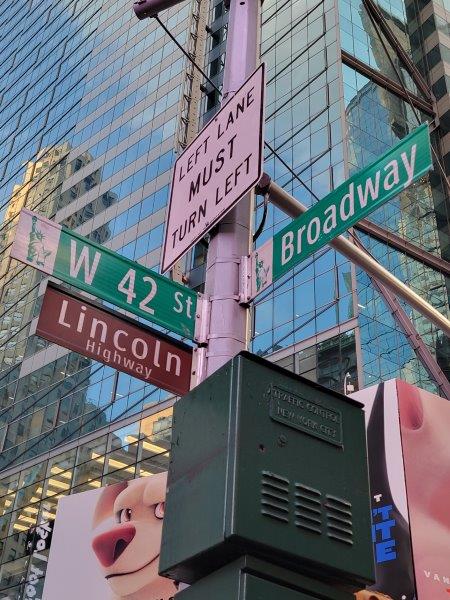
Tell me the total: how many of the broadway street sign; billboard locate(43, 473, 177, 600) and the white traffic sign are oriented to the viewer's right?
0

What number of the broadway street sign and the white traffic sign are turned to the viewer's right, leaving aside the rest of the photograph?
0

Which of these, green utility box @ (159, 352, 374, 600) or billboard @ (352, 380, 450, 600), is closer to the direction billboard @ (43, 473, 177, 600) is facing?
the green utility box

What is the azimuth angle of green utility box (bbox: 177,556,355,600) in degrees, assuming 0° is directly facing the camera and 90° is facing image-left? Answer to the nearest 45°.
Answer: approximately 315°

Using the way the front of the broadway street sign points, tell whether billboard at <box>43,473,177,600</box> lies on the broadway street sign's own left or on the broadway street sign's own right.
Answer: on the broadway street sign's own right

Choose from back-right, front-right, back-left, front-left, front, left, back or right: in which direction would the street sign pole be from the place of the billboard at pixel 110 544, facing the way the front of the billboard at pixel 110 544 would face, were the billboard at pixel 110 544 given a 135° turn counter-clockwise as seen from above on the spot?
right

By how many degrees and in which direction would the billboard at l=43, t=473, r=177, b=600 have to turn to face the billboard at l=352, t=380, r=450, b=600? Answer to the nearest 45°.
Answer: approximately 90° to its left

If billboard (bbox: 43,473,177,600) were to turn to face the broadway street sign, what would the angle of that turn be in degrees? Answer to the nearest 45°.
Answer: approximately 45° to its left

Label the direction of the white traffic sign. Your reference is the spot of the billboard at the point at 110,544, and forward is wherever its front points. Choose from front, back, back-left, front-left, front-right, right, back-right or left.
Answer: front-left

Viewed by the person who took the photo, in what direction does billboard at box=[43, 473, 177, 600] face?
facing the viewer and to the left of the viewer

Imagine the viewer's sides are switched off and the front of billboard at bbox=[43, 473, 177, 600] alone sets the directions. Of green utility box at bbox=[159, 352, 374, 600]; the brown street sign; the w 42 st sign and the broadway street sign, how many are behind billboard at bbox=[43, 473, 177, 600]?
0

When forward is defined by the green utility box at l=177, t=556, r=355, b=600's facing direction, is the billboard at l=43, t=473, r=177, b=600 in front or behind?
behind

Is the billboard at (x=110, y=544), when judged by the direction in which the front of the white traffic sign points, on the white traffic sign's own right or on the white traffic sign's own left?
on the white traffic sign's own right

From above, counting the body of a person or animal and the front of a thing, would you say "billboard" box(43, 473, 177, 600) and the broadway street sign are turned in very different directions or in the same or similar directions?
same or similar directions
